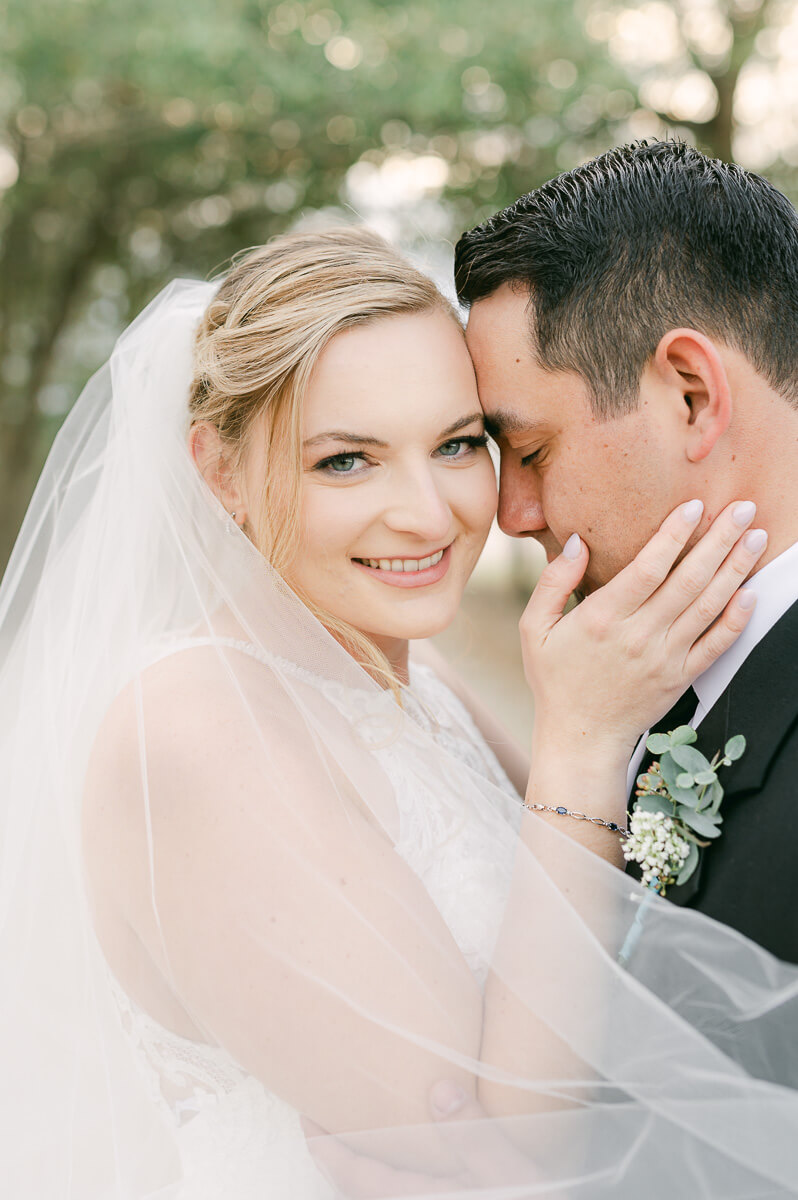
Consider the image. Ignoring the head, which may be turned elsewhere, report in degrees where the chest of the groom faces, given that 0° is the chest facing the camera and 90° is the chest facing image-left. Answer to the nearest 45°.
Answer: approximately 90°

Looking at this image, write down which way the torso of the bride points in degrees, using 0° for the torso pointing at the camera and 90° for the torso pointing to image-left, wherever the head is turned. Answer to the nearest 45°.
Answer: approximately 315°
